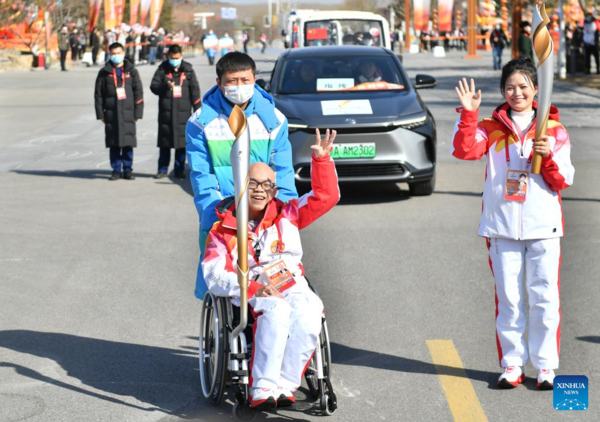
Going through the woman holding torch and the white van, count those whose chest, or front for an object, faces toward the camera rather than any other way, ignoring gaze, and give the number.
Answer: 2

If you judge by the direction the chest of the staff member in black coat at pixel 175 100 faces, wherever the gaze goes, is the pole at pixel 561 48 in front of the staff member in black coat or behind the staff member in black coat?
behind

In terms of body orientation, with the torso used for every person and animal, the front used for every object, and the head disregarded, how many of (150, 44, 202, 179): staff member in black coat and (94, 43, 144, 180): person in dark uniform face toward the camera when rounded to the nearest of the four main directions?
2

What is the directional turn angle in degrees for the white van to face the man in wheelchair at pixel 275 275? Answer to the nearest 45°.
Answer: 0° — it already faces them

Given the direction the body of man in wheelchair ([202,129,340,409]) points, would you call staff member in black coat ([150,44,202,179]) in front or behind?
behind

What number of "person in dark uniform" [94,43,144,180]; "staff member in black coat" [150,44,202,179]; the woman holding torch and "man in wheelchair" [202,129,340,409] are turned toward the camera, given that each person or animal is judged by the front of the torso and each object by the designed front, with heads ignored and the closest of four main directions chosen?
4

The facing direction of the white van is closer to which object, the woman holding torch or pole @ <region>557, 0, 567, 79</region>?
the woman holding torch

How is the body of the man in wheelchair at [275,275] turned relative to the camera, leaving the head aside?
toward the camera

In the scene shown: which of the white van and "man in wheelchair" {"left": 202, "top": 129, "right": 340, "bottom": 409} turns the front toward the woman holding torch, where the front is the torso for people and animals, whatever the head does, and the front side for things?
the white van

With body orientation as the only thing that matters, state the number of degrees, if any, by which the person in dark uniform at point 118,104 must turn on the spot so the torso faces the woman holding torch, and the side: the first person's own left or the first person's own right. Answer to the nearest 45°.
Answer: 0° — they already face them

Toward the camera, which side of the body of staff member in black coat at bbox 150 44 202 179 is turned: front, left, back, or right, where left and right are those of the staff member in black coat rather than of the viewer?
front

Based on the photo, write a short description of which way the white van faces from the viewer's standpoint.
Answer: facing the viewer

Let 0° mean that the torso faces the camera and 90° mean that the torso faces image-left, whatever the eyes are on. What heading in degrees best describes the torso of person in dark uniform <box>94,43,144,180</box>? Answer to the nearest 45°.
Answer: approximately 0°

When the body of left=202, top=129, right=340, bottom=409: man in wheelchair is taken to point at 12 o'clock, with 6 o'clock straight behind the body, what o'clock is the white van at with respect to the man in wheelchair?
The white van is roughly at 6 o'clock from the man in wheelchair.

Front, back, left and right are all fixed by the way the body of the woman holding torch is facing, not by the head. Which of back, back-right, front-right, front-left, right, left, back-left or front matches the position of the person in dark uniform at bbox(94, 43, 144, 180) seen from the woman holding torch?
back-right
